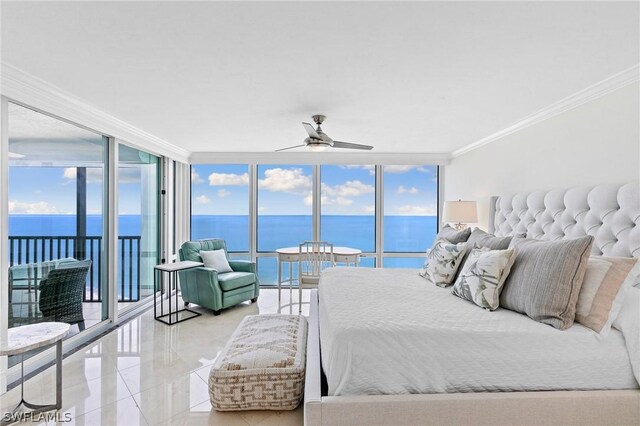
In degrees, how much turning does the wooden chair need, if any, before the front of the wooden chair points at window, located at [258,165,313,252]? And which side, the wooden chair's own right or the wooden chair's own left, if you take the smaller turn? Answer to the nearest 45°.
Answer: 0° — it already faces it

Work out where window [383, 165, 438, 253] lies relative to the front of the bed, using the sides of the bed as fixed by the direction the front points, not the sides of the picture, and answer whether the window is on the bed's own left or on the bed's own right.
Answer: on the bed's own right

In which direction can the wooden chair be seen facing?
away from the camera

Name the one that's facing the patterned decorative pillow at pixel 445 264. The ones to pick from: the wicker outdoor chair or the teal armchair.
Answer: the teal armchair

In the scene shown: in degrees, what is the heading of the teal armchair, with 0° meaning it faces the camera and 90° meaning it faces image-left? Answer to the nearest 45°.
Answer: approximately 315°

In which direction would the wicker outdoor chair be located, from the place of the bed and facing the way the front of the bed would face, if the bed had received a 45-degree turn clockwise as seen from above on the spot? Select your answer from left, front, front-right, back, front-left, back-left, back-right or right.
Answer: front-left

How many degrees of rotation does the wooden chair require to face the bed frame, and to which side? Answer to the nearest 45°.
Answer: approximately 180°

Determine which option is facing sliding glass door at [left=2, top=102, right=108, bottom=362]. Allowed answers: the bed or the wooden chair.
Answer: the bed

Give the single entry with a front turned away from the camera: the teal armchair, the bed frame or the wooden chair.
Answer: the wooden chair

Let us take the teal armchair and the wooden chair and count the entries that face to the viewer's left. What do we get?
0

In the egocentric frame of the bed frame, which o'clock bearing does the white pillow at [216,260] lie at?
The white pillow is roughly at 1 o'clock from the bed frame.

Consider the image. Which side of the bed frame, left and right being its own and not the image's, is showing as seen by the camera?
left

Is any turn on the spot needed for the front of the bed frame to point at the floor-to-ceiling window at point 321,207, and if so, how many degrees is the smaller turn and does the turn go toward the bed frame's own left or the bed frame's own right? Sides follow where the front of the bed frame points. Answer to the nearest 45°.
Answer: approximately 45° to the bed frame's own right

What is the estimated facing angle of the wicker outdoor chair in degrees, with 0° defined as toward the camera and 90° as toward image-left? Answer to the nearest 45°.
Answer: approximately 135°
